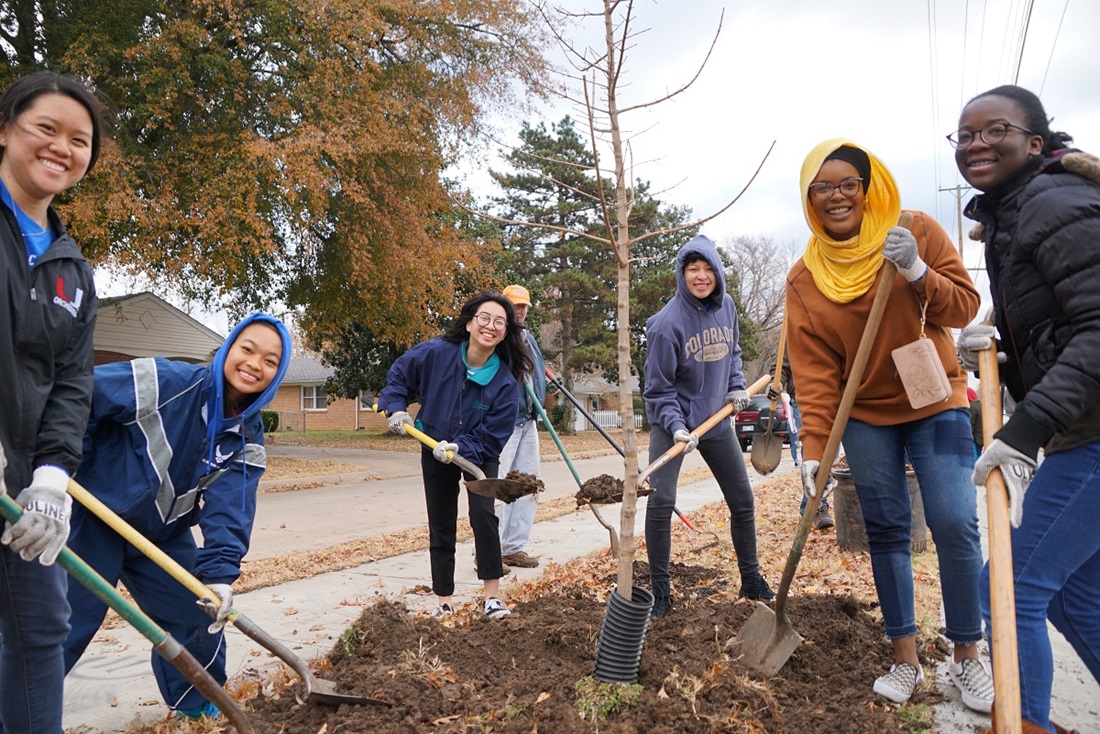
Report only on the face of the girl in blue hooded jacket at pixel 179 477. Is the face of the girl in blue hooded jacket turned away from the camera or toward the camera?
toward the camera

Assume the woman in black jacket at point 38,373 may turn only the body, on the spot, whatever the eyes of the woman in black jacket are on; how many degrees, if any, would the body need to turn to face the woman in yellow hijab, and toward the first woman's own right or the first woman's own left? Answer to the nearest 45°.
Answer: approximately 45° to the first woman's own left

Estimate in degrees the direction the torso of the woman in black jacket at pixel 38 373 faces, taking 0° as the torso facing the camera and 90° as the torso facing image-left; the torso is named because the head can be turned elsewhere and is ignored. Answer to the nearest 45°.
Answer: approximately 315°

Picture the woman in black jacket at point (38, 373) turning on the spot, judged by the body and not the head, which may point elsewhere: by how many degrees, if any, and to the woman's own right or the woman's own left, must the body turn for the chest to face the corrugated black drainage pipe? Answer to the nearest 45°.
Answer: approximately 45° to the woman's own left

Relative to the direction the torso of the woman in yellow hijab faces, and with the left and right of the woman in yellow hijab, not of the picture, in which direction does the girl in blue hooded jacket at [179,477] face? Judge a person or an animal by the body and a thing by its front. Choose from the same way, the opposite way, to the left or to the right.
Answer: to the left

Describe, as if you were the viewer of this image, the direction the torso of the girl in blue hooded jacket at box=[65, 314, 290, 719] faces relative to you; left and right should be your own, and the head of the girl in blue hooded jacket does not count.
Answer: facing the viewer and to the right of the viewer

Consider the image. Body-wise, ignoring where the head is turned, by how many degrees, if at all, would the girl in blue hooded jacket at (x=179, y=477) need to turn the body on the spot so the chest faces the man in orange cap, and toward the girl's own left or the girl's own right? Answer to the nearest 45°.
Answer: approximately 90° to the girl's own left

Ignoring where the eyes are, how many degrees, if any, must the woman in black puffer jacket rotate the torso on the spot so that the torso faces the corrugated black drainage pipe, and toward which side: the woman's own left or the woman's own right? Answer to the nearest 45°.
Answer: approximately 45° to the woman's own right

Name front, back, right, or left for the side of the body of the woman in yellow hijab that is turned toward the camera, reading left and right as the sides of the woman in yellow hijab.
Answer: front

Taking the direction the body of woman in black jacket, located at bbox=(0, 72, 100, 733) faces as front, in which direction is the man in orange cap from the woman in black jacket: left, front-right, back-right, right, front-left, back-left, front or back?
left

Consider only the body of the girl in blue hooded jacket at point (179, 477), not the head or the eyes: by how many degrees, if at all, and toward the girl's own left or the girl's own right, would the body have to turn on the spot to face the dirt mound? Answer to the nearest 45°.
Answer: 0° — they already face it

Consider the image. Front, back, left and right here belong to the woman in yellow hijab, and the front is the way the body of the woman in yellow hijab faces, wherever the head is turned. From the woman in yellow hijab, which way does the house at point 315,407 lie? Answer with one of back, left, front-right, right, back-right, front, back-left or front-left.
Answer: back-right

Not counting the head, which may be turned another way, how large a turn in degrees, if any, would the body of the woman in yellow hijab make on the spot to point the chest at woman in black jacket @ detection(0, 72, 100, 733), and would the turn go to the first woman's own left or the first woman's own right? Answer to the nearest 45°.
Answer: approximately 45° to the first woman's own right

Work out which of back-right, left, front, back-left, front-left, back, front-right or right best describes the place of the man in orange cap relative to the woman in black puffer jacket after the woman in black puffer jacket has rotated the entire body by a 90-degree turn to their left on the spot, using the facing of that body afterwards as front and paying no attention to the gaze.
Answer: back

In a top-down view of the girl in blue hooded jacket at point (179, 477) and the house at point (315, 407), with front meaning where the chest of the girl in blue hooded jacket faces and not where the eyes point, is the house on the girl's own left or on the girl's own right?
on the girl's own left

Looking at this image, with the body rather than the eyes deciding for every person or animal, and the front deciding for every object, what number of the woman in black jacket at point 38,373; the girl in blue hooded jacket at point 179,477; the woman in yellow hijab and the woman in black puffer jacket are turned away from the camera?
0

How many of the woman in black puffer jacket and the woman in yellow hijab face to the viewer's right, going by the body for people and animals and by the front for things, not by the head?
0
